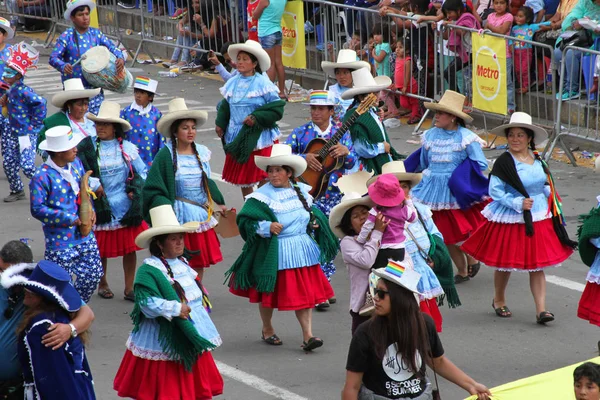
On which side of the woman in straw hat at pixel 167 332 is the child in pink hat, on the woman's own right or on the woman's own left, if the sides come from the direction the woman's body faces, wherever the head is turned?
on the woman's own left

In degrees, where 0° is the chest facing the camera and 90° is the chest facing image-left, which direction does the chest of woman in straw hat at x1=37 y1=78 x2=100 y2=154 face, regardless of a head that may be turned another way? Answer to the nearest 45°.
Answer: approximately 315°

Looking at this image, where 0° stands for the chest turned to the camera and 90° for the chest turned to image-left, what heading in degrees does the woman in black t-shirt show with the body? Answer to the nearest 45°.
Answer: approximately 0°

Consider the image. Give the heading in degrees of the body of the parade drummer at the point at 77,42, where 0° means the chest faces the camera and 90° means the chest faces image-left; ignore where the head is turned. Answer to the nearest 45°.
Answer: approximately 315°

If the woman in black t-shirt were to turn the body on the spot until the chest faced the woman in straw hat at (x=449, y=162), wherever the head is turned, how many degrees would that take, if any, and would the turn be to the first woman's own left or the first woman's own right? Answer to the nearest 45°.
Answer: approximately 180°

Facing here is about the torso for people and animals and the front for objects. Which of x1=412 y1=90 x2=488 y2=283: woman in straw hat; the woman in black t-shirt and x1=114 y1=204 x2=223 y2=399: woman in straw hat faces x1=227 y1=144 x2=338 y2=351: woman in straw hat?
x1=412 y1=90 x2=488 y2=283: woman in straw hat

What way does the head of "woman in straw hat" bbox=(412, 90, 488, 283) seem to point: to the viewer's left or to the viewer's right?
to the viewer's left

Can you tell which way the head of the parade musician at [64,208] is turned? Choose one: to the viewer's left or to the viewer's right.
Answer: to the viewer's right

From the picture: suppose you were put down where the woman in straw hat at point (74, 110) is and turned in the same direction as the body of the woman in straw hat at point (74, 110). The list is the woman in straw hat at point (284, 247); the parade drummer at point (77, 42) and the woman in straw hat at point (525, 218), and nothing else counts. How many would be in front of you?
2

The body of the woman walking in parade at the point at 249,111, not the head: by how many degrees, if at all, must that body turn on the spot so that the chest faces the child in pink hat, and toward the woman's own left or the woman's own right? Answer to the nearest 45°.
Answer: approximately 45° to the woman's own left

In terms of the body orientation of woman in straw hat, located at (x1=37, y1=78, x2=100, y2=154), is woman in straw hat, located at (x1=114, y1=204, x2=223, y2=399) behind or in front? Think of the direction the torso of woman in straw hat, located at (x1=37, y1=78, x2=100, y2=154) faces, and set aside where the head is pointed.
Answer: in front

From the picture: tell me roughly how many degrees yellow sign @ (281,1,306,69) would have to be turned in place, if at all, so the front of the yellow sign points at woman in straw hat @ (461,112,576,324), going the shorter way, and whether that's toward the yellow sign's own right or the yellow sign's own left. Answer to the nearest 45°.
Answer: approximately 45° to the yellow sign's own left

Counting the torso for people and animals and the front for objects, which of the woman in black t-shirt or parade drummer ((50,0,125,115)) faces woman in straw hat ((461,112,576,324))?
the parade drummer

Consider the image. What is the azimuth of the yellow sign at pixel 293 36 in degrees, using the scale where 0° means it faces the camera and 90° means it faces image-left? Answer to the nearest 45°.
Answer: approximately 45°

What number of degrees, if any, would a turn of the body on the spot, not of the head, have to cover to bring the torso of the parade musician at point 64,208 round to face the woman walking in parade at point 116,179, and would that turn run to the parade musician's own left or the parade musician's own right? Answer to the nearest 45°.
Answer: approximately 90° to the parade musician's own left

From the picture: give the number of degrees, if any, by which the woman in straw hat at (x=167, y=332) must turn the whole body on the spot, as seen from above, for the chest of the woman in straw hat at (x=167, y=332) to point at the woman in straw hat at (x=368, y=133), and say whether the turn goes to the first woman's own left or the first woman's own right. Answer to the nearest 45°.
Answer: approximately 90° to the first woman's own left
